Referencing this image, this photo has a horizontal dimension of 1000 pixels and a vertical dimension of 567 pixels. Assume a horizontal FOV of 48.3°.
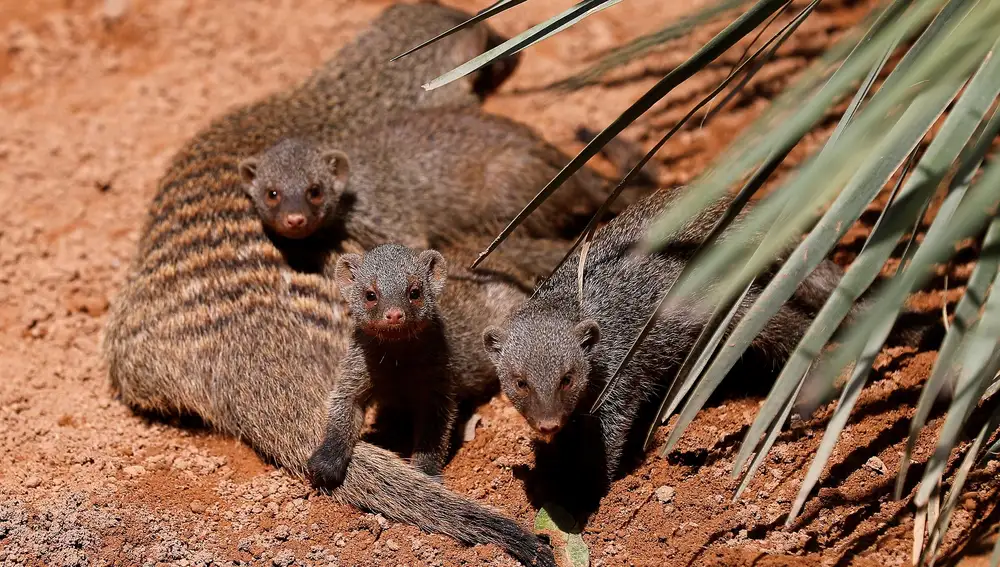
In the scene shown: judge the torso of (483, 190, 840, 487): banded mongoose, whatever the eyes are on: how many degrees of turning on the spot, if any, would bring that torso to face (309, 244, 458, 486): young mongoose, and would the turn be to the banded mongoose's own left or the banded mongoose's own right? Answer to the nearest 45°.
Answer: approximately 45° to the banded mongoose's own right

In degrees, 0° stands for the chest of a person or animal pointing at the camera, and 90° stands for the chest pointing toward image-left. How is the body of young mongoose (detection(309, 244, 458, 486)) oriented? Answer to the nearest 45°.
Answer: approximately 0°

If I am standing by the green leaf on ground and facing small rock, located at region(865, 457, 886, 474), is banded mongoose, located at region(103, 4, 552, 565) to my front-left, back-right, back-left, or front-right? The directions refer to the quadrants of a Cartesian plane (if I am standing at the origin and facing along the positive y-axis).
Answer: back-left

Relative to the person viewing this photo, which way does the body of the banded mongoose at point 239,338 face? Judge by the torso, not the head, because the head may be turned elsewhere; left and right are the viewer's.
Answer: facing away from the viewer and to the right of the viewer

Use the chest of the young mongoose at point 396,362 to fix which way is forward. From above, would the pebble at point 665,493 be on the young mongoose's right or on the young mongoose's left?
on the young mongoose's left

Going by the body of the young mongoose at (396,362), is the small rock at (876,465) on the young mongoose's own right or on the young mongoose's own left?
on the young mongoose's own left
